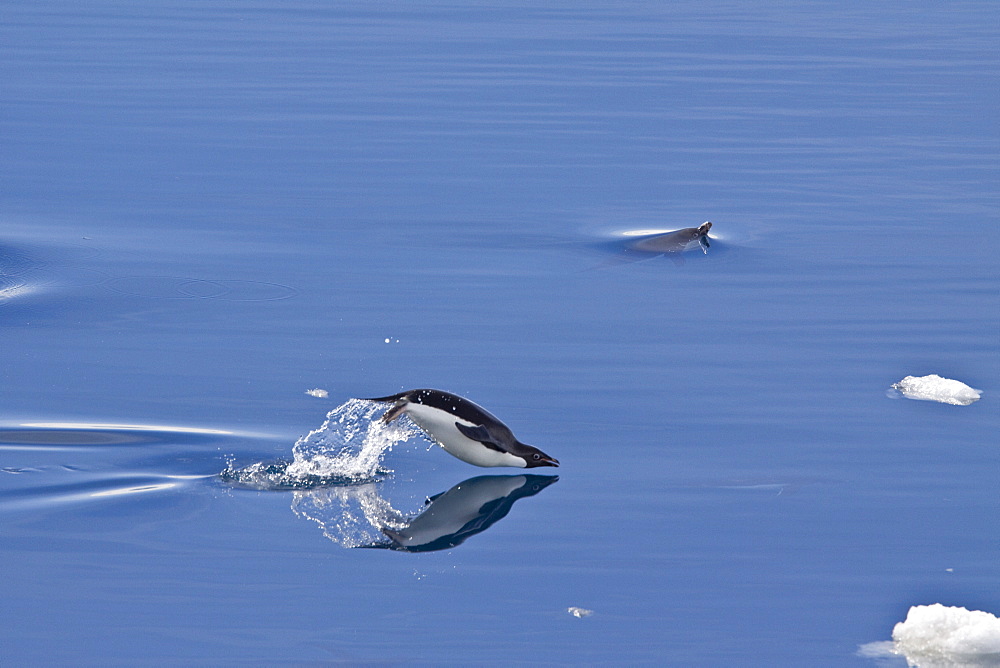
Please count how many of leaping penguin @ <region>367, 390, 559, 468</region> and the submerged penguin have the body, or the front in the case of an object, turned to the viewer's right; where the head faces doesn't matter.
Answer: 2

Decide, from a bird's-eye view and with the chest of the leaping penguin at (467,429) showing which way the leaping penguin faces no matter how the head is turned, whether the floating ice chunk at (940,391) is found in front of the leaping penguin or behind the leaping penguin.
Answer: in front

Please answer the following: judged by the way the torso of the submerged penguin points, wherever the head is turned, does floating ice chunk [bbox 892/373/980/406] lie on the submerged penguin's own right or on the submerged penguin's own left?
on the submerged penguin's own right

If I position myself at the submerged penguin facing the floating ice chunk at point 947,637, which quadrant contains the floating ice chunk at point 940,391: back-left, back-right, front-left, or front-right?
front-left

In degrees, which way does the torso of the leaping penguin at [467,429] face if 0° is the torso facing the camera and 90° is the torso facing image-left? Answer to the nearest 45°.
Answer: approximately 270°

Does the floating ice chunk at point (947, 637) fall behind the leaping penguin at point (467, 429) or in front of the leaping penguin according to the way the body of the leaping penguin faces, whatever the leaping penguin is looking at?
in front

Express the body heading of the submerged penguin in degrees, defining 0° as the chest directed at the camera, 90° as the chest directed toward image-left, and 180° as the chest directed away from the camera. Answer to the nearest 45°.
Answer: approximately 270°

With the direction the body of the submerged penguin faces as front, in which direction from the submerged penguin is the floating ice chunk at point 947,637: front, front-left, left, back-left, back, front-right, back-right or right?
right

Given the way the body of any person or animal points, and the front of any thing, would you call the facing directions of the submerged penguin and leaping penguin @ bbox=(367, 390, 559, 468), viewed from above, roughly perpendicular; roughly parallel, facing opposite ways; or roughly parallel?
roughly parallel

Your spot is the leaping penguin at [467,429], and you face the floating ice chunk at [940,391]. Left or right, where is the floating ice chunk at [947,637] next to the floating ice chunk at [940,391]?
right
